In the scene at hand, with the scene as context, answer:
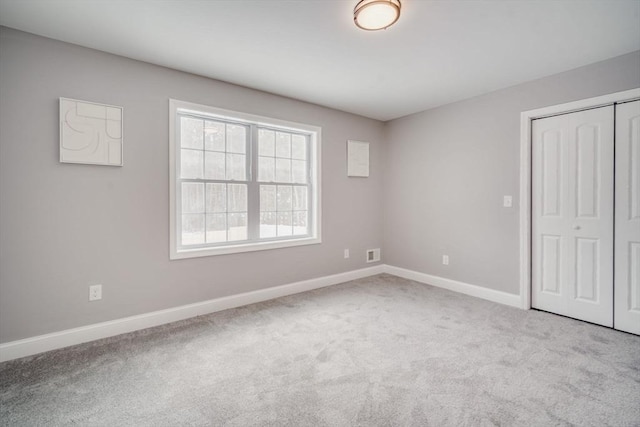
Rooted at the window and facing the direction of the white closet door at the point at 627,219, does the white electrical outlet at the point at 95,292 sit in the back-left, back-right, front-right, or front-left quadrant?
back-right

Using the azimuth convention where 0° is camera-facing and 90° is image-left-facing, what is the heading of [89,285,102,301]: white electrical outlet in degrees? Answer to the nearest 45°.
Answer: approximately 0°

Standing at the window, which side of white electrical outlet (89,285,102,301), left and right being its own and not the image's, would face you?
left

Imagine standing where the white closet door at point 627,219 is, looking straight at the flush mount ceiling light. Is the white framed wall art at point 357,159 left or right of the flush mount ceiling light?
right

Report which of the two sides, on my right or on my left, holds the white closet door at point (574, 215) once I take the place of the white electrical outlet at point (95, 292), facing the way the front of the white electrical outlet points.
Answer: on my left

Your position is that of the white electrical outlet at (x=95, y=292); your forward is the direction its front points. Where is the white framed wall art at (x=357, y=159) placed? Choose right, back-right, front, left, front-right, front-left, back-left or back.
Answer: left

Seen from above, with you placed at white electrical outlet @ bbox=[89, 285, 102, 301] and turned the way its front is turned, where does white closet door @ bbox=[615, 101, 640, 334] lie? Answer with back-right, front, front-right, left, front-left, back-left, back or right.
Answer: front-left

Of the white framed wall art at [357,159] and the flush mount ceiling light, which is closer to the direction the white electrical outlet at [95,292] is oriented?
the flush mount ceiling light

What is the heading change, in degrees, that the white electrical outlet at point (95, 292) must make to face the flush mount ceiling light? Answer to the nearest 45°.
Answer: approximately 45° to its left

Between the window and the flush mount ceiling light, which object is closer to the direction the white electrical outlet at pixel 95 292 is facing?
the flush mount ceiling light
